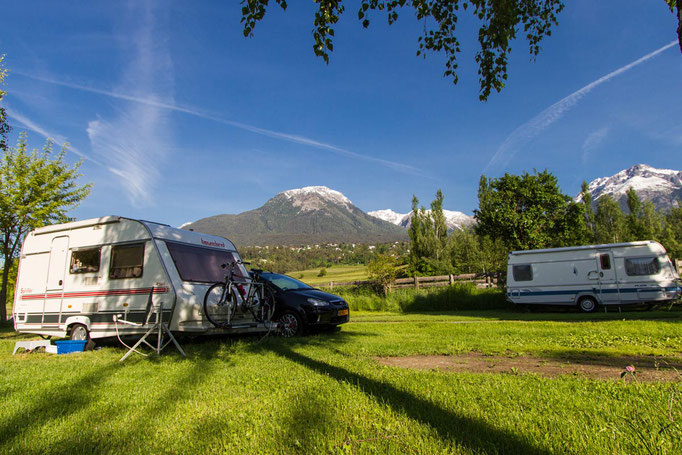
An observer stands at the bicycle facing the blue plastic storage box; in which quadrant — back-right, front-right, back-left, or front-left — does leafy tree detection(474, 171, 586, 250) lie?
back-right

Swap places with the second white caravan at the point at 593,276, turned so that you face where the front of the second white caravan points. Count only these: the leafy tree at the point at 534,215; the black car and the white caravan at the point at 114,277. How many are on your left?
1

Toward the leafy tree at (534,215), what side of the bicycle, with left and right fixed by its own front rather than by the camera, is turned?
back

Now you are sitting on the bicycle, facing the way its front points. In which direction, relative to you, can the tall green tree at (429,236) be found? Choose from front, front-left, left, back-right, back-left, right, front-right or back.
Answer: back

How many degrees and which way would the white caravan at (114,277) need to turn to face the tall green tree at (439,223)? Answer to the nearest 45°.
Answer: approximately 90° to its left

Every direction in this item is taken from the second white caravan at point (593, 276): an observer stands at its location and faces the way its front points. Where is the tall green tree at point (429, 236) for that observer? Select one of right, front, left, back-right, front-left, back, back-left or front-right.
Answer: back-left

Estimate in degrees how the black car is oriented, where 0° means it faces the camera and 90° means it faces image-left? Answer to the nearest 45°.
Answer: approximately 315°

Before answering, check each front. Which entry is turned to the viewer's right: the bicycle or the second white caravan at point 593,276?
the second white caravan

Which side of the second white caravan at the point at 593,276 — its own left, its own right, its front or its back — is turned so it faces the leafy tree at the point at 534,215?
left

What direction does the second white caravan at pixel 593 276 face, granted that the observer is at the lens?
facing to the right of the viewer
